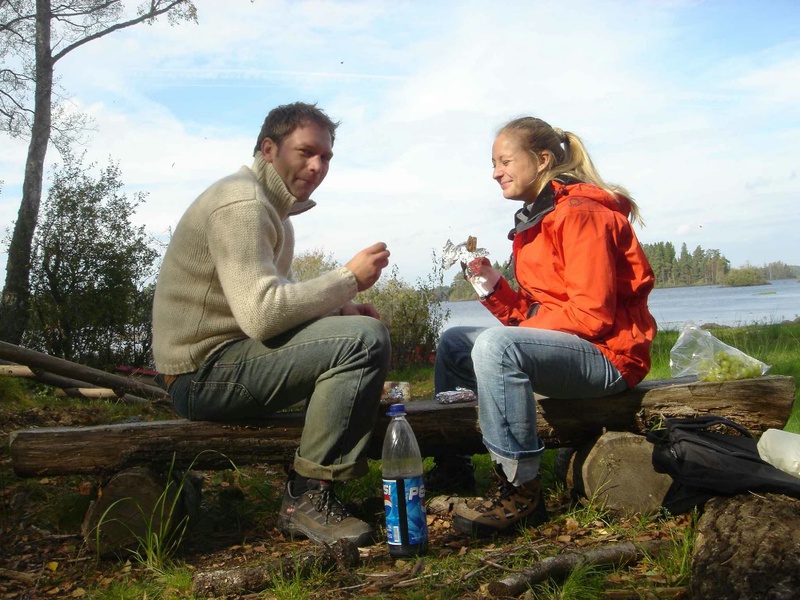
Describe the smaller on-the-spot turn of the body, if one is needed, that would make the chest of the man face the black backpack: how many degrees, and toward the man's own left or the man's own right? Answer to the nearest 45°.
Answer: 0° — they already face it

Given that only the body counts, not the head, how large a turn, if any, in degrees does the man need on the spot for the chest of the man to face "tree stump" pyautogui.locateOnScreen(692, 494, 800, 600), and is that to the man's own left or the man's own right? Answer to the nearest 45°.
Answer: approximately 45° to the man's own right

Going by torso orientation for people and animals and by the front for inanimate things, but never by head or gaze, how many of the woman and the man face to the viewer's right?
1

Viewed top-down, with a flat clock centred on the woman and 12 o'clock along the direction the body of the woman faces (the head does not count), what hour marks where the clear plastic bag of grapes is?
The clear plastic bag of grapes is roughly at 5 o'clock from the woman.

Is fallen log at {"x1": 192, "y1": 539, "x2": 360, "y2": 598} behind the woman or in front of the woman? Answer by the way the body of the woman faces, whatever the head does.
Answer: in front

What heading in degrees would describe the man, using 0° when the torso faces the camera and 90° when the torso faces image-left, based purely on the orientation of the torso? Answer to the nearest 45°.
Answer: approximately 270°

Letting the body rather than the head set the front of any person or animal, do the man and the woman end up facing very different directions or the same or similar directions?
very different directions

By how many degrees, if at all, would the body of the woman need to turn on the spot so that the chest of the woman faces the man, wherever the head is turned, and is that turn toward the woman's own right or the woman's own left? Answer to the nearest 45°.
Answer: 0° — they already face them

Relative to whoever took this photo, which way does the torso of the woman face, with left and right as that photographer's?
facing to the left of the viewer
